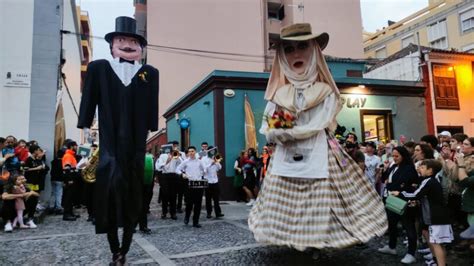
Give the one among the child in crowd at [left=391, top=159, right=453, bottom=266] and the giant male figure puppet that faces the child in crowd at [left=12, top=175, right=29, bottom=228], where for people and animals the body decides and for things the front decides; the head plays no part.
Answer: the child in crowd at [left=391, top=159, right=453, bottom=266]

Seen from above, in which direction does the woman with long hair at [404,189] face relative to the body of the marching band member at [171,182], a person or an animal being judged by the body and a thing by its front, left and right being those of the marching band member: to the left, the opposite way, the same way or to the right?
to the right

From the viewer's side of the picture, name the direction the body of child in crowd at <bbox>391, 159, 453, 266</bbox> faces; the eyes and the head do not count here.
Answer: to the viewer's left

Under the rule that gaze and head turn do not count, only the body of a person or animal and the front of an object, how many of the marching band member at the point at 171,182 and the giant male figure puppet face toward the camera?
2

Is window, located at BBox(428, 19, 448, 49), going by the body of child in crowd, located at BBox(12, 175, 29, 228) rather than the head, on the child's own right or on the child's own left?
on the child's own left

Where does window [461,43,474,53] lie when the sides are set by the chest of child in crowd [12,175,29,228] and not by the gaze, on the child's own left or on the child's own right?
on the child's own left

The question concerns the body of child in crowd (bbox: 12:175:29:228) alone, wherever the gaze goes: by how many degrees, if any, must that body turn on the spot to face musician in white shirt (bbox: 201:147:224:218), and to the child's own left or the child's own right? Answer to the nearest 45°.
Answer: approximately 45° to the child's own left

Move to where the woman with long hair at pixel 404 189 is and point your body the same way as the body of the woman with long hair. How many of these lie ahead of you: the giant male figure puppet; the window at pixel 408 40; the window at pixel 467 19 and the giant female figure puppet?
2

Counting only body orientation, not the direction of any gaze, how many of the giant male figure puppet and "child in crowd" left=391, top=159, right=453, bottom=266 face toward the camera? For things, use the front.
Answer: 1

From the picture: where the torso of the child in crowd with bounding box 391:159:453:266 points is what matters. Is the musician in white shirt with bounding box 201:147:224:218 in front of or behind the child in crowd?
in front
